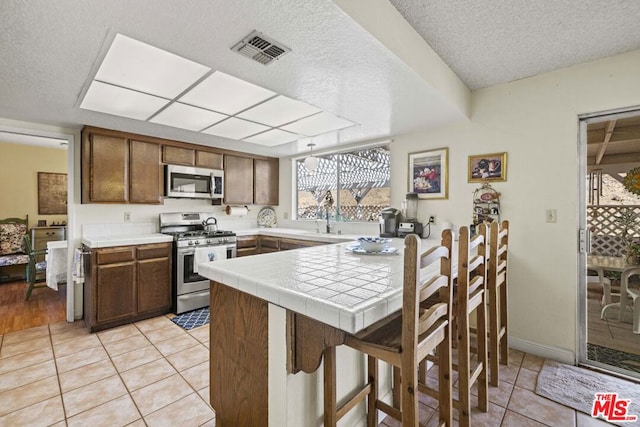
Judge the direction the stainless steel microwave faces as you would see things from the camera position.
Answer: facing the viewer and to the right of the viewer

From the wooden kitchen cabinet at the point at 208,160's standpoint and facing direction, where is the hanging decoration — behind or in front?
in front

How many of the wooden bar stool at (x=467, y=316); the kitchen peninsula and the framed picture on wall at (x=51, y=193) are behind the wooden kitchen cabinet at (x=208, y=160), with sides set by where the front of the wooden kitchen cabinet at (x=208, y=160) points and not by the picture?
1

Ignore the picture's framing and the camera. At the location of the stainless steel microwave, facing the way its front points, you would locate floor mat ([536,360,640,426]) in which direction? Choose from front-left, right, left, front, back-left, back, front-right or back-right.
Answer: front

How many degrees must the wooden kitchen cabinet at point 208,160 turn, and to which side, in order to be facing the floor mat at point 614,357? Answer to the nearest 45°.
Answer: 0° — it already faces it

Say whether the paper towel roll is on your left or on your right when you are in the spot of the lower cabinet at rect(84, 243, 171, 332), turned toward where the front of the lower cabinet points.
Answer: on your left

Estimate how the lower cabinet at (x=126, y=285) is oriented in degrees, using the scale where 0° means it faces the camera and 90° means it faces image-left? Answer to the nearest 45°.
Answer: approximately 315°

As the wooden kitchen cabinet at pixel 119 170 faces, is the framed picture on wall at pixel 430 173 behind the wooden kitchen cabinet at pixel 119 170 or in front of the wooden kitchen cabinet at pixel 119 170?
in front

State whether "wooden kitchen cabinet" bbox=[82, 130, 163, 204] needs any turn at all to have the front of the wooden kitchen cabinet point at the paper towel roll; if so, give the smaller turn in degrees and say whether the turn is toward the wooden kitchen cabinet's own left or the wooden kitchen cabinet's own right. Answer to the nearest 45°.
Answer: approximately 45° to the wooden kitchen cabinet's own left
